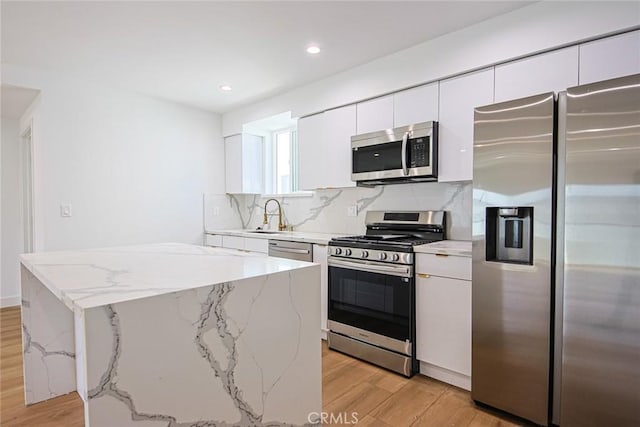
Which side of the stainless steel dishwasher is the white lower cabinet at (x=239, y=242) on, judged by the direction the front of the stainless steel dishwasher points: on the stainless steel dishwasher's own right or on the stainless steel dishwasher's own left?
on the stainless steel dishwasher's own right

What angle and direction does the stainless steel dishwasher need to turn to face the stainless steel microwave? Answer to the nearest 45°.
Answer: approximately 90° to its left

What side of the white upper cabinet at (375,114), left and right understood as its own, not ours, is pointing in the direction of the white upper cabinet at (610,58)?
left

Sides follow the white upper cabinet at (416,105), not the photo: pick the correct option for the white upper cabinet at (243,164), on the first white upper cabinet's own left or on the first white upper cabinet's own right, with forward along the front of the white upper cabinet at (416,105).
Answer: on the first white upper cabinet's own right

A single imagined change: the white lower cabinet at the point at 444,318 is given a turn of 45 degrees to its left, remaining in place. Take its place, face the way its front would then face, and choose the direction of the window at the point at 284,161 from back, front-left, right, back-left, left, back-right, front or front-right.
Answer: back-right

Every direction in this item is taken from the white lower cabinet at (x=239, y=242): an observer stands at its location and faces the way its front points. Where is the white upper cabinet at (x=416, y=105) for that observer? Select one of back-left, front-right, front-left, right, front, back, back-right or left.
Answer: left

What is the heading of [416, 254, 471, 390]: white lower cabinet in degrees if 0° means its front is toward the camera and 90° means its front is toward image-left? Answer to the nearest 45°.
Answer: approximately 45°

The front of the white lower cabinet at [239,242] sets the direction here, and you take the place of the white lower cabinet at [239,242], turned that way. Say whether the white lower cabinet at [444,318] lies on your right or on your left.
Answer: on your left

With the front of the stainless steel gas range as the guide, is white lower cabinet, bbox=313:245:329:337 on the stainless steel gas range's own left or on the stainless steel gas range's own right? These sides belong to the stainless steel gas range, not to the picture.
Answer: on the stainless steel gas range's own right

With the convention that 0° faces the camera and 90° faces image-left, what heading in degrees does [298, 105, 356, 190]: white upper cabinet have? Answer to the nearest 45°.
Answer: approximately 45°

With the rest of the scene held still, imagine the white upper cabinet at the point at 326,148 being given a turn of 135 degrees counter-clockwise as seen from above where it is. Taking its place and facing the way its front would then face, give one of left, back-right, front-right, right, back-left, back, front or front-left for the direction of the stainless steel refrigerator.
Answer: front-right

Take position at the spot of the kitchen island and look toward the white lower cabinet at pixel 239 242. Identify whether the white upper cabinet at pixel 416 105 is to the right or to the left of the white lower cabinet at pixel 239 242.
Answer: right

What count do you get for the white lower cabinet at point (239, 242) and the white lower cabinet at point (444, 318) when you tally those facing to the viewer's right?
0
